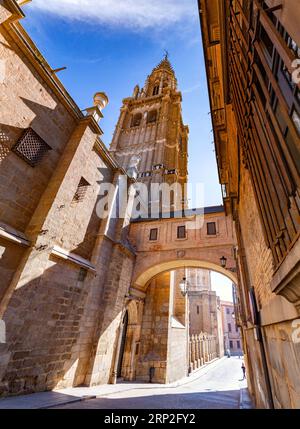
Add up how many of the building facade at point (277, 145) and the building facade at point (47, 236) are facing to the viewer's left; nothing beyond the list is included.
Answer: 1

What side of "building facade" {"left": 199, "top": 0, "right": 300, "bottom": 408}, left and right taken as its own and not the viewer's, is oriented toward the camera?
left

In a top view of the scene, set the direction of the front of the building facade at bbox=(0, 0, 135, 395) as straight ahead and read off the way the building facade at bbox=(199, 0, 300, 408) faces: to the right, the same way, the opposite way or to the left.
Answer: the opposite way

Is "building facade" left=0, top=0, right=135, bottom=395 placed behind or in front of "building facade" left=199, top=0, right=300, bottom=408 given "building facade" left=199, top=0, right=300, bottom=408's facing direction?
in front
